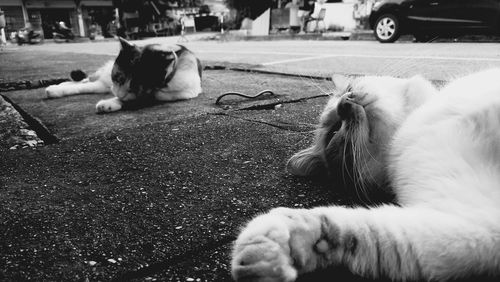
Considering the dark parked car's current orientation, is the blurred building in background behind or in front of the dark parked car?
in front

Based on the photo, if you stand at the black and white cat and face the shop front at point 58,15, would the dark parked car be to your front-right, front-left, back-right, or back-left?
front-right

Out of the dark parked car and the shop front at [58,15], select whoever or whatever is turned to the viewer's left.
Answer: the dark parked car

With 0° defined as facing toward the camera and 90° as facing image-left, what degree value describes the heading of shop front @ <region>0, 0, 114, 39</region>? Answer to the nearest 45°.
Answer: approximately 0°

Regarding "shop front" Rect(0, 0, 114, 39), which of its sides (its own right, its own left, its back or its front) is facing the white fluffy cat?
front

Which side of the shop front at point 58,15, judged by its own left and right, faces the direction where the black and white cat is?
front

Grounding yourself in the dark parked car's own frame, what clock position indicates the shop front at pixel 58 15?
The shop front is roughly at 1 o'clock from the dark parked car.

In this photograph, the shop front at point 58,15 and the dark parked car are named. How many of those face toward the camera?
1
